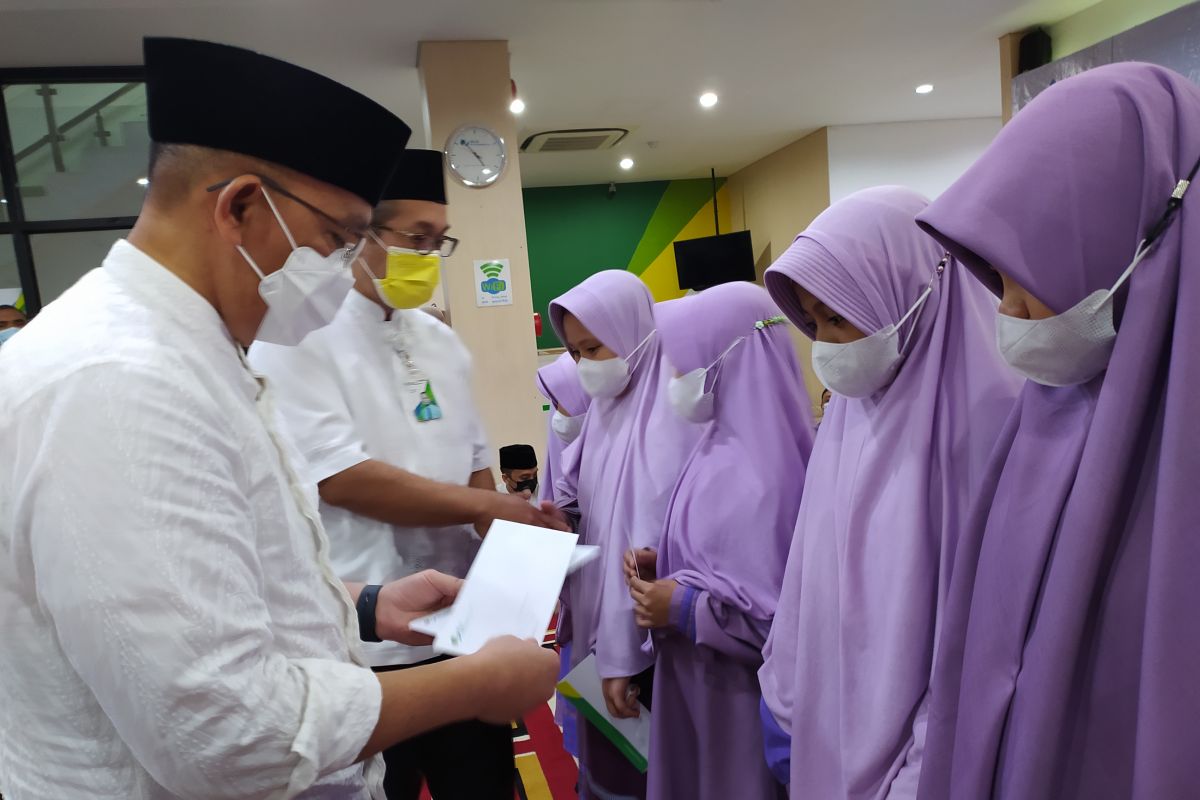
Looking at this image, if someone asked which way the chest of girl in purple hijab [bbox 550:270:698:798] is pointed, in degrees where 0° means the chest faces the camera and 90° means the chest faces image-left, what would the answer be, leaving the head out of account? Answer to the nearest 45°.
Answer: approximately 45°

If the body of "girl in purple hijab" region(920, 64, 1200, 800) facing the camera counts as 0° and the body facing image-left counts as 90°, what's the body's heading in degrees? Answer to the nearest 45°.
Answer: approximately 90°

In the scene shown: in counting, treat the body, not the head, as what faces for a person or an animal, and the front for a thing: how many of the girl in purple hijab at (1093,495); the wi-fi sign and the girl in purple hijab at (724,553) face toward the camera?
1

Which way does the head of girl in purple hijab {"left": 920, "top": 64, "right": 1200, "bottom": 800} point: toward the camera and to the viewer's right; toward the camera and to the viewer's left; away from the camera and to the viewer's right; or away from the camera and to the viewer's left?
toward the camera and to the viewer's left

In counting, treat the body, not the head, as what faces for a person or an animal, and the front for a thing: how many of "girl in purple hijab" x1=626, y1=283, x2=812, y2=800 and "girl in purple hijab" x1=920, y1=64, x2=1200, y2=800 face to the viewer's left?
2

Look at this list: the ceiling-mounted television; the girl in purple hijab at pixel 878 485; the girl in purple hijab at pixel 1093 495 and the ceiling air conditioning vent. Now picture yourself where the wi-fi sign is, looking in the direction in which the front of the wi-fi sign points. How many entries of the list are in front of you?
2

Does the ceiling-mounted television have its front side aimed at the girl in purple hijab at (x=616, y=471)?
yes

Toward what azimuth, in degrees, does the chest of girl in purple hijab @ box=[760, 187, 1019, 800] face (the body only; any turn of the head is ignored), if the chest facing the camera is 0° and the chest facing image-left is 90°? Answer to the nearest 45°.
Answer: approximately 45°

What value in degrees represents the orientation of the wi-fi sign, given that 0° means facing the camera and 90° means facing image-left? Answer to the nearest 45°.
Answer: approximately 0°

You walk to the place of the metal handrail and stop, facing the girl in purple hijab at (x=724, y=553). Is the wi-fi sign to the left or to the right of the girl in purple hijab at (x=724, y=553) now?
left

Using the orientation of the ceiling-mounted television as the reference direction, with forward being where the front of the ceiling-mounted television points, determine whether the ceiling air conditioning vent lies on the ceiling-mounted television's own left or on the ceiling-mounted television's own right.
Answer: on the ceiling-mounted television's own right

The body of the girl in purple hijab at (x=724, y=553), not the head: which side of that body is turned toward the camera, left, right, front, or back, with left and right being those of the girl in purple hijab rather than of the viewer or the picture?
left

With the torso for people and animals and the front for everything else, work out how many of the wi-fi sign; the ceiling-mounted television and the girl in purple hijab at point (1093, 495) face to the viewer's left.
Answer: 1

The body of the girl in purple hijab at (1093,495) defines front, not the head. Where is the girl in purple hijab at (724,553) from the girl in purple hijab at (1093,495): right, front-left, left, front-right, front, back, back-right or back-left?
front-right

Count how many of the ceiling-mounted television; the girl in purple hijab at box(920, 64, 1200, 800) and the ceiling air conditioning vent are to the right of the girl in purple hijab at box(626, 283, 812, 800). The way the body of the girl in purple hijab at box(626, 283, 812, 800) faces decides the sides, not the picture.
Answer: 2
